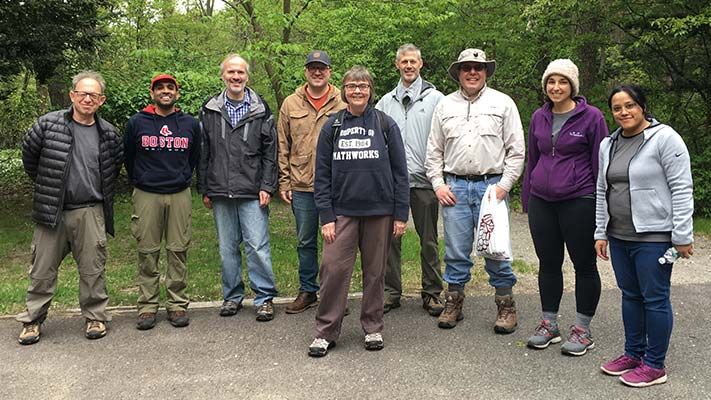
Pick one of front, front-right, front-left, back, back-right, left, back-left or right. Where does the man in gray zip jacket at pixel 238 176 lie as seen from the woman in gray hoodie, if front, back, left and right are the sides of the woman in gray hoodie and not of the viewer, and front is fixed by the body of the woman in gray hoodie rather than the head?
front-right

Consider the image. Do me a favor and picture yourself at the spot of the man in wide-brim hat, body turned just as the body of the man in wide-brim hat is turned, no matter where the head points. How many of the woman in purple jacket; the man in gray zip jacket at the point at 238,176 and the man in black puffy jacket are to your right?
2

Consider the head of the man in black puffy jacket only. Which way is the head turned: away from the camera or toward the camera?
toward the camera

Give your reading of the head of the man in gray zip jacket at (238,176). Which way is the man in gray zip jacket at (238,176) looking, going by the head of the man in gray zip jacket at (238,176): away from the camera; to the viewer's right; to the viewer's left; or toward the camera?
toward the camera

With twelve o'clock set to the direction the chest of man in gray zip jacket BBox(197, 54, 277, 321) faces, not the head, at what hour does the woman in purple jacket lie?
The woman in purple jacket is roughly at 10 o'clock from the man in gray zip jacket.

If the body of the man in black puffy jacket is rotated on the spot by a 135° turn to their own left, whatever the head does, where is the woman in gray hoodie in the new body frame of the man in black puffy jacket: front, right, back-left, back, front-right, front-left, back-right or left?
right

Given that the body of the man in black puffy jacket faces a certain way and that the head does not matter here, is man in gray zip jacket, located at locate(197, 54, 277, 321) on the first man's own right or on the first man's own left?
on the first man's own left

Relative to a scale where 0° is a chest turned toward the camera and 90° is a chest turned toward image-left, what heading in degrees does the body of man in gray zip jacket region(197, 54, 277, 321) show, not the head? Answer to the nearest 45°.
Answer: approximately 0°

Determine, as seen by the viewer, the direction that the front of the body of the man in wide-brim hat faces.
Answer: toward the camera

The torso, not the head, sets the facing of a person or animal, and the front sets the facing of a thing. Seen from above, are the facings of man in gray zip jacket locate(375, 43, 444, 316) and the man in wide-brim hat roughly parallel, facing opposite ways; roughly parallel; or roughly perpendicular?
roughly parallel

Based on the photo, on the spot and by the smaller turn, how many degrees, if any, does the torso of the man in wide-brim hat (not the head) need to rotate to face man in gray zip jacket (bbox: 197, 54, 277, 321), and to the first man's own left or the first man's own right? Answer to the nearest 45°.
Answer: approximately 90° to the first man's own right

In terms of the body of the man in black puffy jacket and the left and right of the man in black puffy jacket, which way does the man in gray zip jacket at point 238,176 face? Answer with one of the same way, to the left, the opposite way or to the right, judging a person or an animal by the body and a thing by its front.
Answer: the same way

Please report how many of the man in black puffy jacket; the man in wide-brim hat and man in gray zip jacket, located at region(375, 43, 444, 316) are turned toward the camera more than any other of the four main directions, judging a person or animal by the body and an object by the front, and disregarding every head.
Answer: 3

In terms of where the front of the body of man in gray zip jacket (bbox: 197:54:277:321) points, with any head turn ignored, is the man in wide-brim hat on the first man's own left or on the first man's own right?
on the first man's own left

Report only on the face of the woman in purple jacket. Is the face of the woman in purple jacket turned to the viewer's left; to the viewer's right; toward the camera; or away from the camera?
toward the camera

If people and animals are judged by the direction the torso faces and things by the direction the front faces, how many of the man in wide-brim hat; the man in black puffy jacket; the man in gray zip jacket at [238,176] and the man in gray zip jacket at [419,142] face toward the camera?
4
